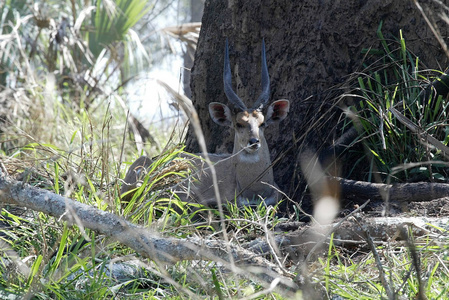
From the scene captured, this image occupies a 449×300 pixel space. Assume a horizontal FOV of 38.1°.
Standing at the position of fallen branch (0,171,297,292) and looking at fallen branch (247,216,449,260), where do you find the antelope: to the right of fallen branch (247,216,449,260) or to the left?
left

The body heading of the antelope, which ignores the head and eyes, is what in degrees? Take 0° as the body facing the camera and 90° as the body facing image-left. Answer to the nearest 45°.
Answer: approximately 315°

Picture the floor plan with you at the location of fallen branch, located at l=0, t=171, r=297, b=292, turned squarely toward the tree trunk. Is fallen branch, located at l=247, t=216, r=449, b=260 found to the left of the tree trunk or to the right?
right

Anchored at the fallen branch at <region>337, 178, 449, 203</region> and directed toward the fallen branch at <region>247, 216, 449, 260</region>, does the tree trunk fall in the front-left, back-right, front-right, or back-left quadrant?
back-right
